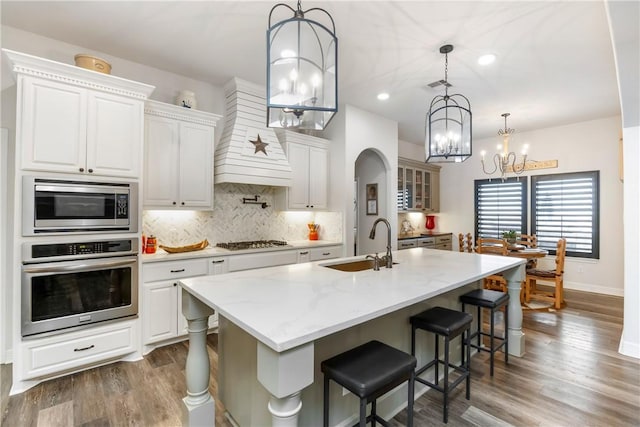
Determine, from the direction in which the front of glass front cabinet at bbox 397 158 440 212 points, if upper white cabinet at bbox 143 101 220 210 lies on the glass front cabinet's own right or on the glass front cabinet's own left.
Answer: on the glass front cabinet's own right

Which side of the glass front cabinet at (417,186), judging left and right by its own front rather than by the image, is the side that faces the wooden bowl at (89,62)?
right

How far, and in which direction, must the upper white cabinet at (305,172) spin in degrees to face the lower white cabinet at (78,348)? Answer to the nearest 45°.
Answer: approximately 90° to its right

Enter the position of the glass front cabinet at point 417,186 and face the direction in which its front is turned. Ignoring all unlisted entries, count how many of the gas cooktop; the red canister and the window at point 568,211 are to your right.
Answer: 2

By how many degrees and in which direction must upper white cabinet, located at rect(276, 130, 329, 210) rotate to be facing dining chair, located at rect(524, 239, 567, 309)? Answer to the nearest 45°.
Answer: approximately 45° to its left
